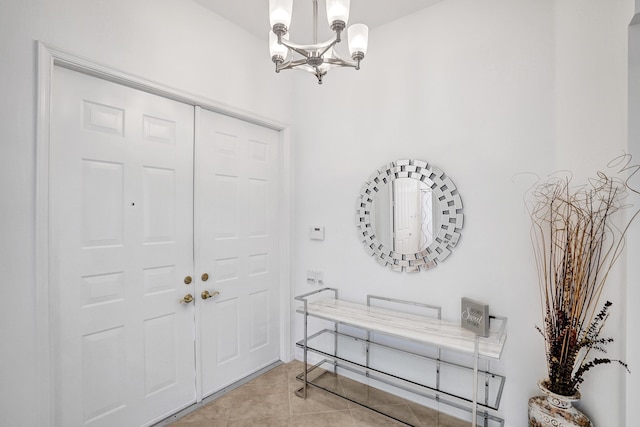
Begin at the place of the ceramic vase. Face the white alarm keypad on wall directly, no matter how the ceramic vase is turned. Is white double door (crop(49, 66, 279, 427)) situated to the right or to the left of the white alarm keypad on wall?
left

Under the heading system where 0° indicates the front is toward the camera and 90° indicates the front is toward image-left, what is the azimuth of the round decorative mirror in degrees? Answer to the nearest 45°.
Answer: approximately 0°

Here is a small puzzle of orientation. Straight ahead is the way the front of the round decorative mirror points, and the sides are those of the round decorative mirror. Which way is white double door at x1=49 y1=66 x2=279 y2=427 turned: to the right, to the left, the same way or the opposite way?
to the left

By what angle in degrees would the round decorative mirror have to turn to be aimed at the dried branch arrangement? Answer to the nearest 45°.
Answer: approximately 45° to its left

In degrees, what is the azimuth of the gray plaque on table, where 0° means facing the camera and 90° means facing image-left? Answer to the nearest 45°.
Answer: approximately 45°

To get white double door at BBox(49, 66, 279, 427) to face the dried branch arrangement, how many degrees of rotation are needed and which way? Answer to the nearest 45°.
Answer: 0° — it already faces it

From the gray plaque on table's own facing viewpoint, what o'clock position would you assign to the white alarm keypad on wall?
The white alarm keypad on wall is roughly at 2 o'clock from the gray plaque on table.

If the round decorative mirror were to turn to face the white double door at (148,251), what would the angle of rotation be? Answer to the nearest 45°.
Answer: approximately 45° to its right
